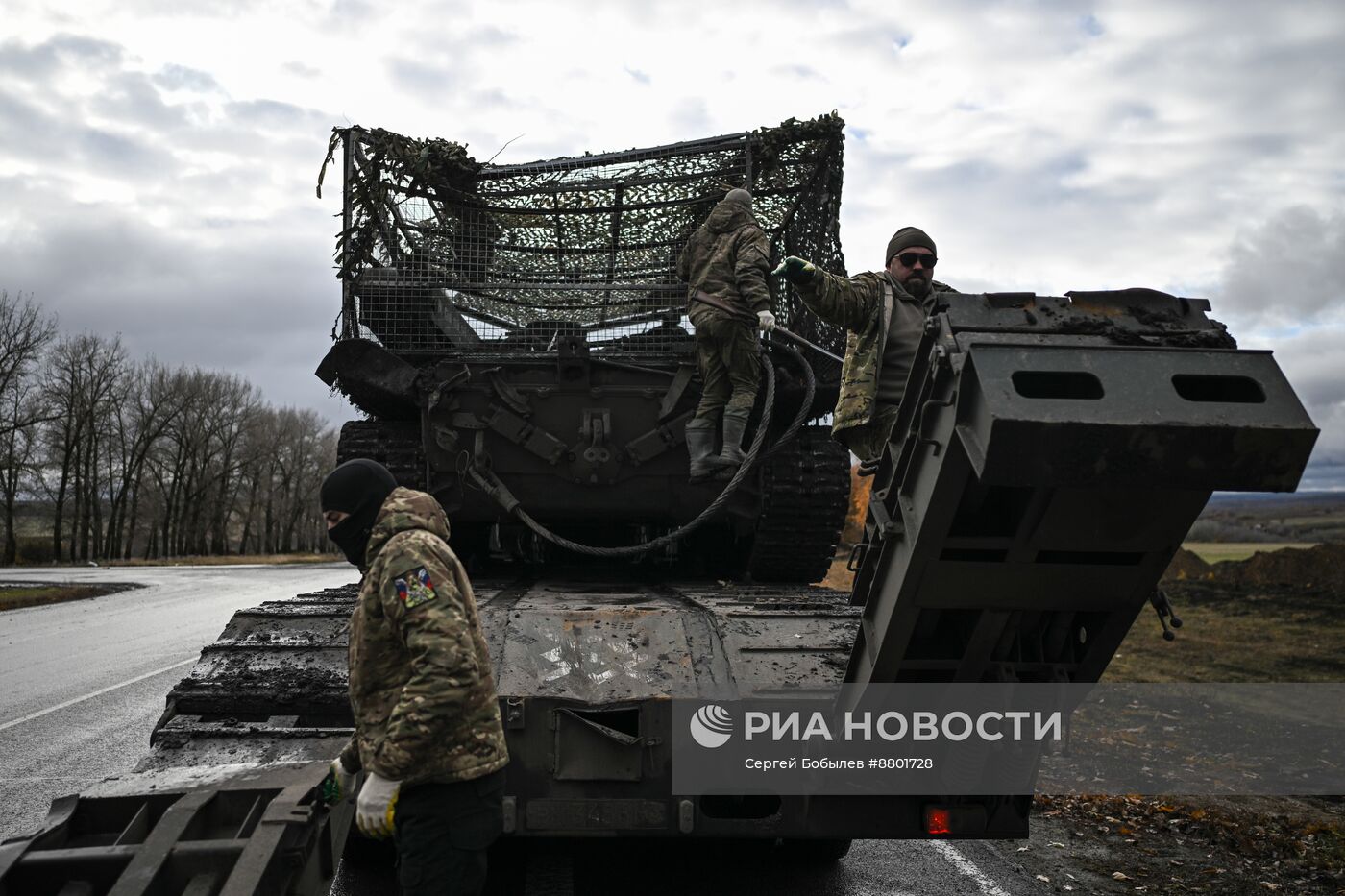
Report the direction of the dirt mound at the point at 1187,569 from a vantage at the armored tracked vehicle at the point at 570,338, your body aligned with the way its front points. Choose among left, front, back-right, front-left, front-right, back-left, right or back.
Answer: front-right

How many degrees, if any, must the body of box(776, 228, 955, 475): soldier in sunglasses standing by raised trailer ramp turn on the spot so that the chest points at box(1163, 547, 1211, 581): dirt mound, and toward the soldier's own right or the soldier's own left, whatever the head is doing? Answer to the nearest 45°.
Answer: approximately 135° to the soldier's own left

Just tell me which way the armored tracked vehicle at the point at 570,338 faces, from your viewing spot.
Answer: facing away from the viewer

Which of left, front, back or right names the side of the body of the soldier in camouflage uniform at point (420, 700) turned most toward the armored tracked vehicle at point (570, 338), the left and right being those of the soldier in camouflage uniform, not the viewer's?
right

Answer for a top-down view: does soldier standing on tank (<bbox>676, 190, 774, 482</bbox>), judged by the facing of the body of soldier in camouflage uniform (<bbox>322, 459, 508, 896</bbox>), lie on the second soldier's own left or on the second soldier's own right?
on the second soldier's own right

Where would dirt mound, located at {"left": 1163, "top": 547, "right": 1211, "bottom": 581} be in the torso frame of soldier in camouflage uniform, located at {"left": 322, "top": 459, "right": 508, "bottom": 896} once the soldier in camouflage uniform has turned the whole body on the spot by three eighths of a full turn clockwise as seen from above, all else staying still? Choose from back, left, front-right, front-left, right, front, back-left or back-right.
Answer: front

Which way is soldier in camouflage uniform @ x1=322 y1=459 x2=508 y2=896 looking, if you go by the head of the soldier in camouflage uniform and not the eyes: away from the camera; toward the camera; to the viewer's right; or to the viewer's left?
to the viewer's left

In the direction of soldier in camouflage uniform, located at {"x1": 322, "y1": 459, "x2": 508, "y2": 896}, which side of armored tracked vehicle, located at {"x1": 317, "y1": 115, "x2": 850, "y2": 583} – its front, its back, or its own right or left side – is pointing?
back

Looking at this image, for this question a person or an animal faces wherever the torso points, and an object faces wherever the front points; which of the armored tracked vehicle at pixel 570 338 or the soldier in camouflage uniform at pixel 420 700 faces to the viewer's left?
the soldier in camouflage uniform

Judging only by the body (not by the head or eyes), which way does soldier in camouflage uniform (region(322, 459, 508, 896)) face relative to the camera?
to the viewer's left

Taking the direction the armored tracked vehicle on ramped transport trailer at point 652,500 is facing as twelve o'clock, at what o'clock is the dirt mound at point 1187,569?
The dirt mound is roughly at 1 o'clock from the armored tracked vehicle on ramped transport trailer.

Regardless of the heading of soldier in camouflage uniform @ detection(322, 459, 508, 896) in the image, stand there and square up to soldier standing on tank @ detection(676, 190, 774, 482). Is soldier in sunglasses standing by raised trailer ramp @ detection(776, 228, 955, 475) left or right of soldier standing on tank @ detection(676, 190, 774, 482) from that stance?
right

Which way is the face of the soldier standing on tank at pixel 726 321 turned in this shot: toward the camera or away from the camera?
away from the camera
